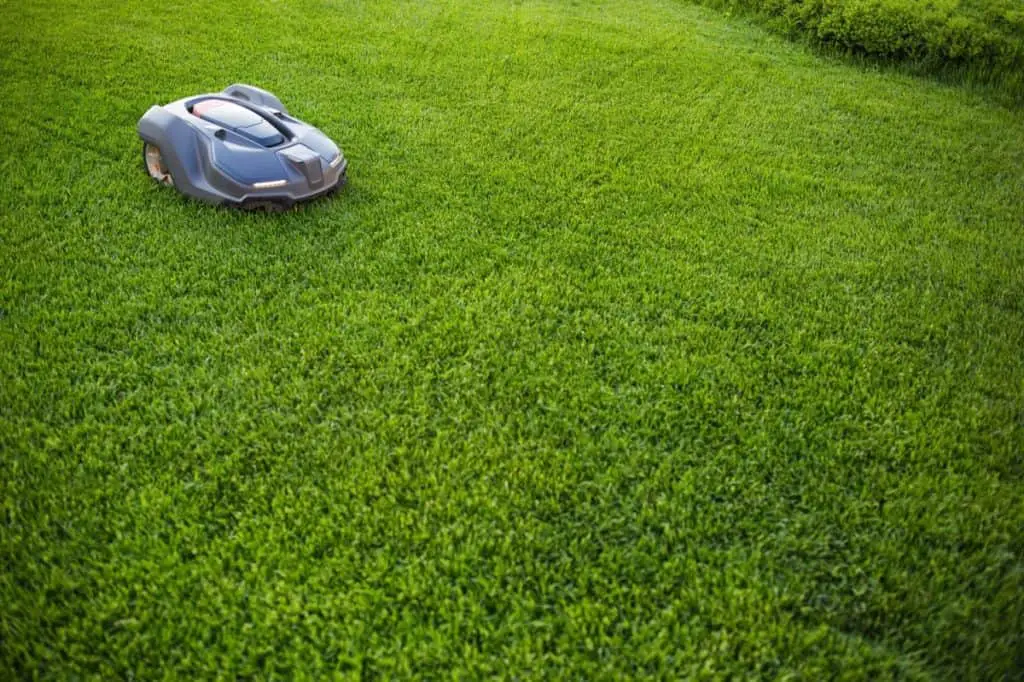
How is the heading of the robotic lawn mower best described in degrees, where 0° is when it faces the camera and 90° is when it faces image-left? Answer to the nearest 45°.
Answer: approximately 315°
